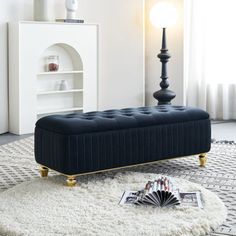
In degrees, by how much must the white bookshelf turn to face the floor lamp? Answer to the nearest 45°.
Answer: approximately 45° to its left

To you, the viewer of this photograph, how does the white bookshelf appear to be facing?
facing the viewer and to the right of the viewer

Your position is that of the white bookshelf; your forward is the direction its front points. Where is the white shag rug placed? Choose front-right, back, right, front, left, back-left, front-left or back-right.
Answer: front-right

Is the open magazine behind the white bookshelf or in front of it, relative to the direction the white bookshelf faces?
in front
